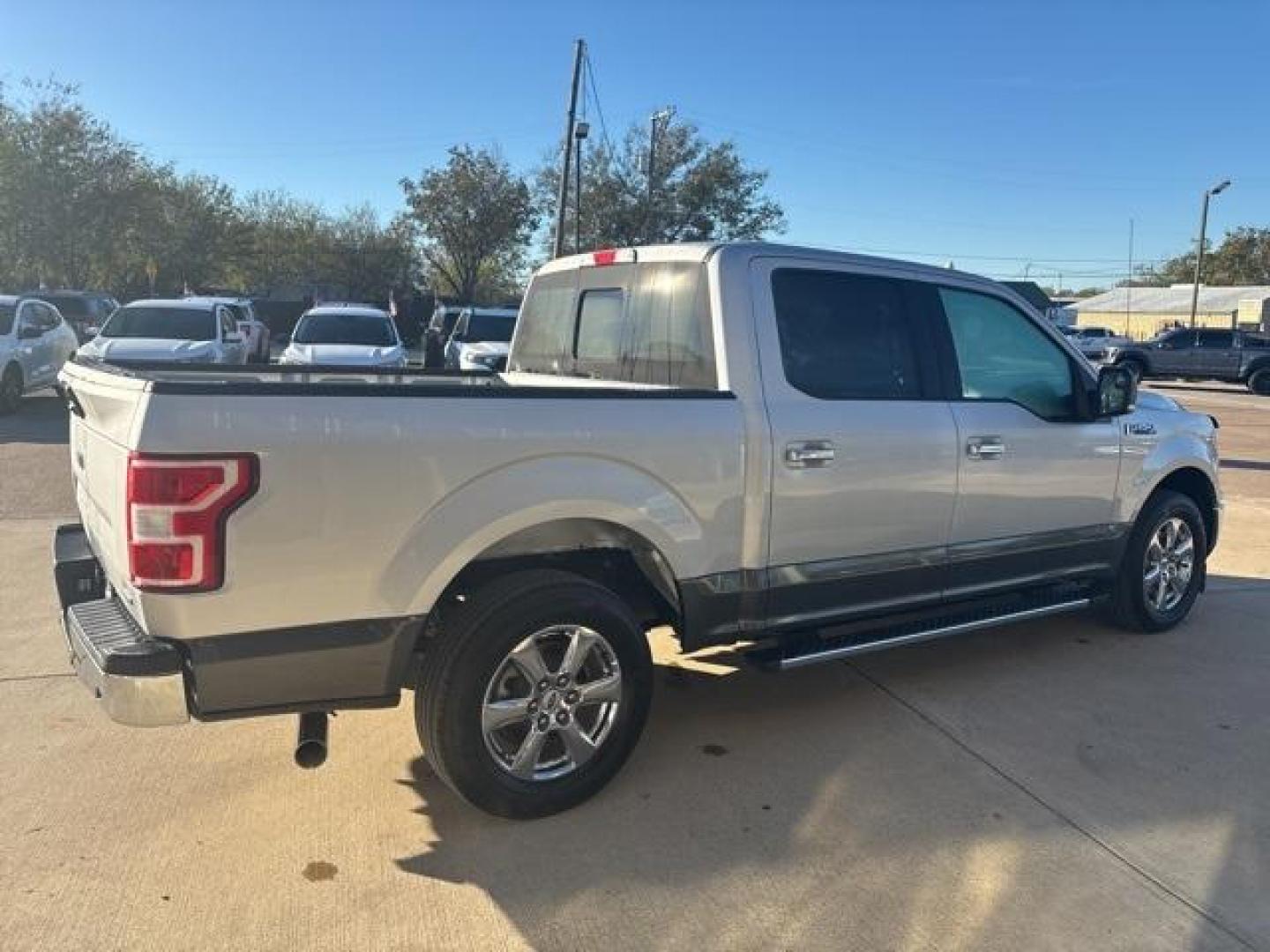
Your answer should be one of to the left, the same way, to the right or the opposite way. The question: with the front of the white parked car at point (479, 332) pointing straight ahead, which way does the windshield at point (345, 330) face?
the same way

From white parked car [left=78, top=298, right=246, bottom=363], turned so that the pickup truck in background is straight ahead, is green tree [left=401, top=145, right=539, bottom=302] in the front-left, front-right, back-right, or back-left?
front-left

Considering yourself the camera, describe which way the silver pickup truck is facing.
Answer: facing away from the viewer and to the right of the viewer

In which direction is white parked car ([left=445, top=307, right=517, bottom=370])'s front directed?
toward the camera

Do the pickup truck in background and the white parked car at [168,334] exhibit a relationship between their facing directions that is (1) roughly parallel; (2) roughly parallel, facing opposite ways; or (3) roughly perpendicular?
roughly perpendicular

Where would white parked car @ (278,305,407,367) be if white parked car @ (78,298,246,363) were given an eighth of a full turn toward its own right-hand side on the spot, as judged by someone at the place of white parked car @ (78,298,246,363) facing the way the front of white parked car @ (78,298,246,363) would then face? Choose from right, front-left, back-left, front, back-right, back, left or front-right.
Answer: back

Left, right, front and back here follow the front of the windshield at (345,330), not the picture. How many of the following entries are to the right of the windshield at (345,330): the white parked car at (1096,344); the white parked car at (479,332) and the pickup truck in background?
0

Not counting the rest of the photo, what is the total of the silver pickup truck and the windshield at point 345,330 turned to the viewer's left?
0

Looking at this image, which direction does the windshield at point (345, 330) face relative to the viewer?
toward the camera

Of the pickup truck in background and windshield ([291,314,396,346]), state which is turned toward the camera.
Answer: the windshield

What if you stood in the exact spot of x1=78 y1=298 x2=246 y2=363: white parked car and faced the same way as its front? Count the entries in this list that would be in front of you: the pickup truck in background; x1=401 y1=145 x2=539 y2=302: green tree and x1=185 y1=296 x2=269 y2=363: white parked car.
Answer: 0

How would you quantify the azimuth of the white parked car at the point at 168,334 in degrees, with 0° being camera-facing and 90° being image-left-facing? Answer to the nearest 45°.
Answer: approximately 45°

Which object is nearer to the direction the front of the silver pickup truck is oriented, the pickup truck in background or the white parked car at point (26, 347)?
the pickup truck in background

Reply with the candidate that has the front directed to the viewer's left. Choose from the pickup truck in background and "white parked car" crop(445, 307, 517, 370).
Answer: the pickup truck in background
